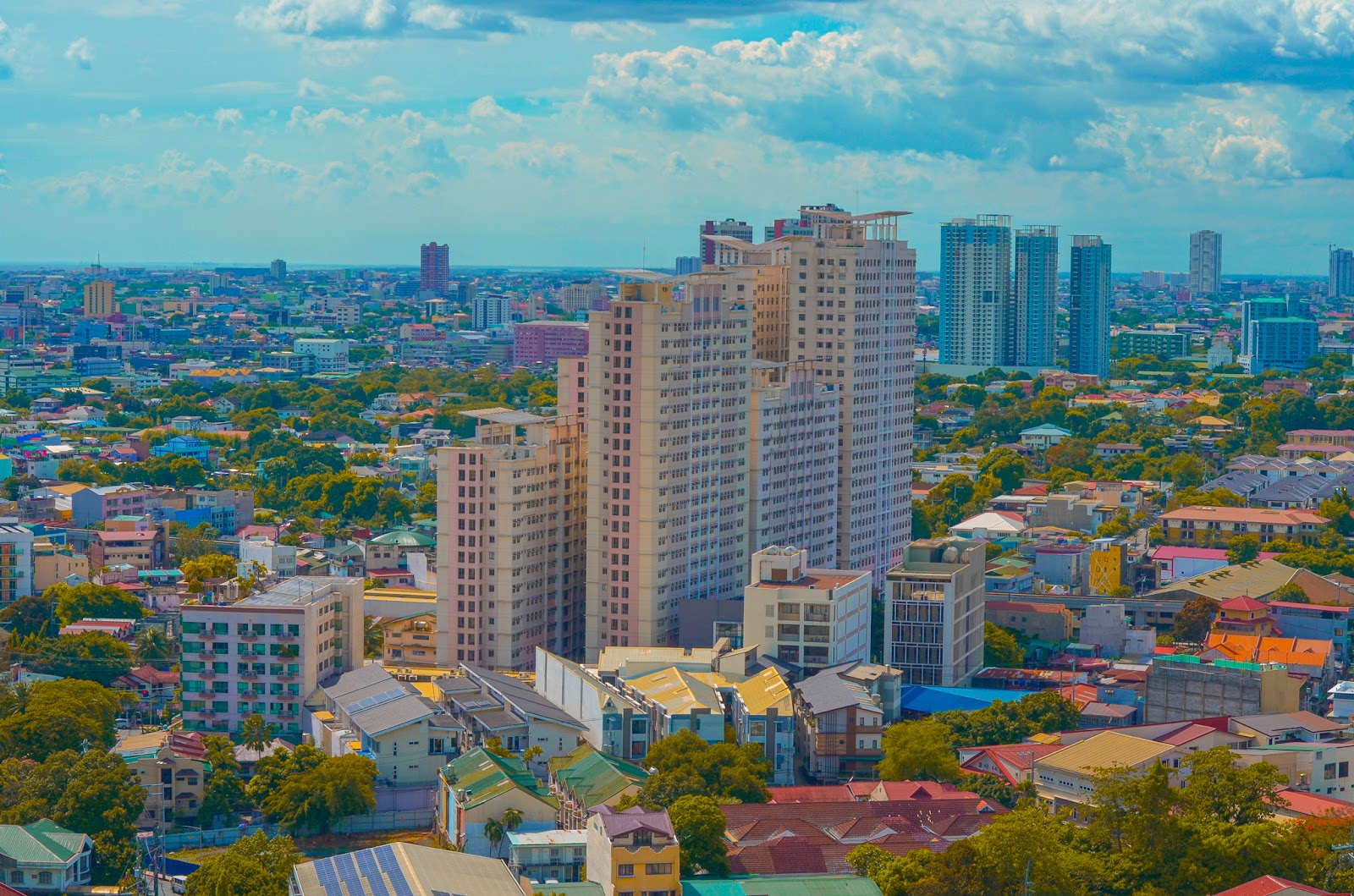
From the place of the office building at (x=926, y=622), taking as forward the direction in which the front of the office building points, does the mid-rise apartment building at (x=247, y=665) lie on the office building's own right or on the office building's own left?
on the office building's own right

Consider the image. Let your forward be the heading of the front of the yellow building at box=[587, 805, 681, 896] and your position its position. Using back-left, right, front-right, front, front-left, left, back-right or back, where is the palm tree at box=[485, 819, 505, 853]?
back-right

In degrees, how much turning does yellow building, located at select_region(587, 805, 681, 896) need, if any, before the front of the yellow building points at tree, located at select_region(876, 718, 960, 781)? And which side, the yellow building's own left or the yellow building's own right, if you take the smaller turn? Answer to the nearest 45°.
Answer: approximately 135° to the yellow building's own left

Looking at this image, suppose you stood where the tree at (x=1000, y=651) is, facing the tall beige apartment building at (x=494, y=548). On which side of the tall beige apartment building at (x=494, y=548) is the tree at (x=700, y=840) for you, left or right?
left

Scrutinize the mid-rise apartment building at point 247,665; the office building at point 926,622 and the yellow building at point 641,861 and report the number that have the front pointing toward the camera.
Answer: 3

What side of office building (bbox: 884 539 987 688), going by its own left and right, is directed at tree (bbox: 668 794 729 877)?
front

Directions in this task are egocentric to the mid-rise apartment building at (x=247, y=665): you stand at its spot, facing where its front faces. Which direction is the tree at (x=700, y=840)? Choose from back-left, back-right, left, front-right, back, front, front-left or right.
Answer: front-left

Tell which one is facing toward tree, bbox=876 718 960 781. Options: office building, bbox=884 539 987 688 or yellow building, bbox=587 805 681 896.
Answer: the office building

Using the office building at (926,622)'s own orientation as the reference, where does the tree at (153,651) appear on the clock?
The tree is roughly at 3 o'clock from the office building.

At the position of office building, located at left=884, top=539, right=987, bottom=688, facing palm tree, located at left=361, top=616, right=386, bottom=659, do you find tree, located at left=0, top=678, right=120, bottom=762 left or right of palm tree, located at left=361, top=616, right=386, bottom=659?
left

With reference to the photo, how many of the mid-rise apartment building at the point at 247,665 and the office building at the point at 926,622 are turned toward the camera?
2

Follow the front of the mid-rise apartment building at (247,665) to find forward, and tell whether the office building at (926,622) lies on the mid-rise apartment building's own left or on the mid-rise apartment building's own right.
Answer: on the mid-rise apartment building's own left

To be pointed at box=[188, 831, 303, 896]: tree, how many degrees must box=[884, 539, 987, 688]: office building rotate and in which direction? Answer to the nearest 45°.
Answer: approximately 45° to its right
